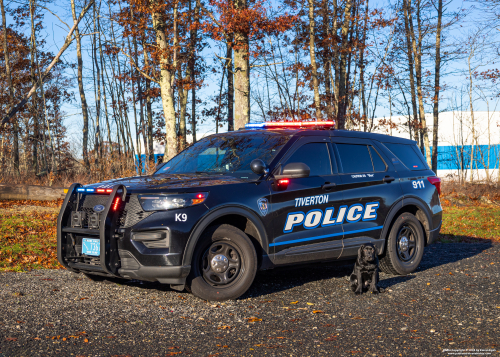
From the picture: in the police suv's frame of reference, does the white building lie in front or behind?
behind

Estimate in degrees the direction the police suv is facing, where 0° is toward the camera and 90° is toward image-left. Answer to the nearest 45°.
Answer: approximately 45°

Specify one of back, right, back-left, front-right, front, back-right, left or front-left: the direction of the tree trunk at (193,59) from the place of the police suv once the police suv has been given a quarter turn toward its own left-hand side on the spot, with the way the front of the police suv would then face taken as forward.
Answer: back-left
